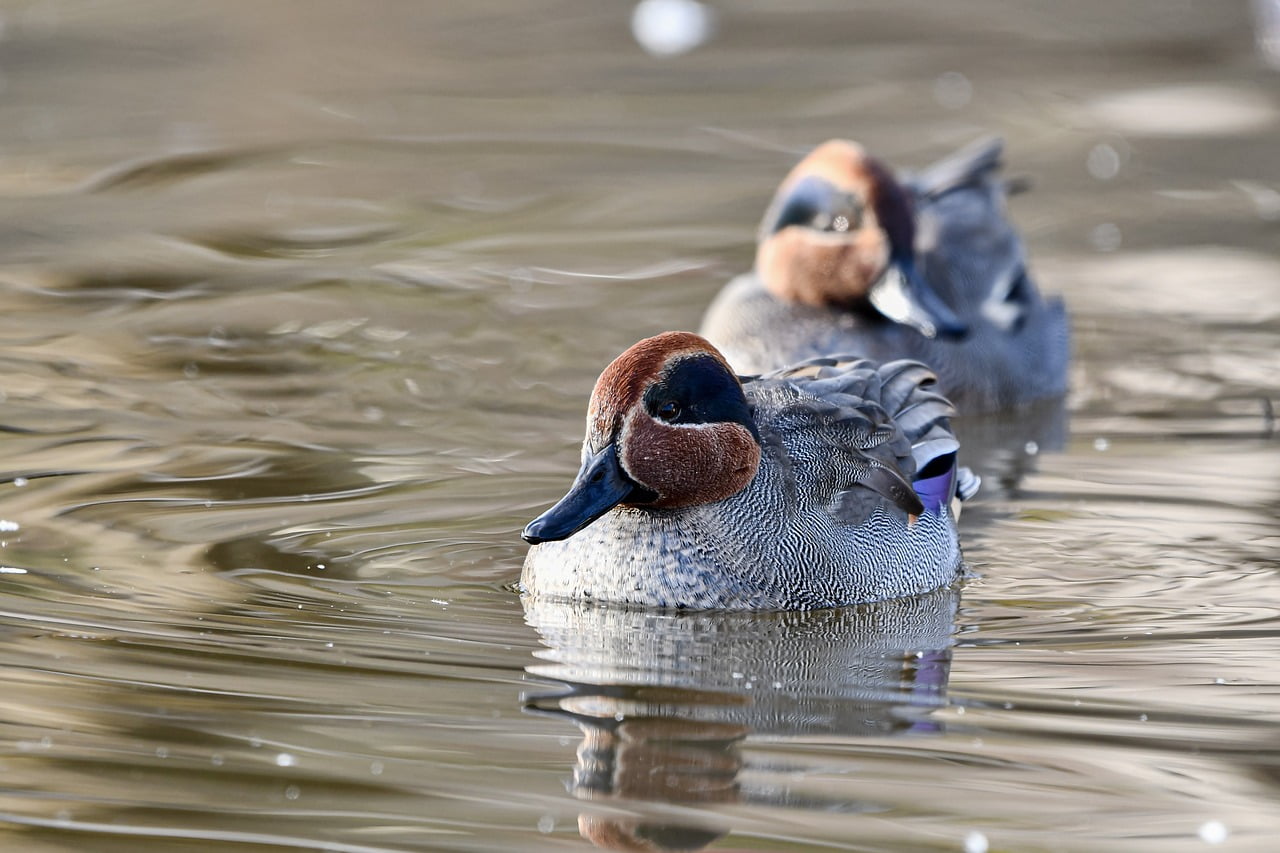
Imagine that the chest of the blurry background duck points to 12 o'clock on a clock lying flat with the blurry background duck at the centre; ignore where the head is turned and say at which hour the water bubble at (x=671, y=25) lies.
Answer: The water bubble is roughly at 4 o'clock from the blurry background duck.

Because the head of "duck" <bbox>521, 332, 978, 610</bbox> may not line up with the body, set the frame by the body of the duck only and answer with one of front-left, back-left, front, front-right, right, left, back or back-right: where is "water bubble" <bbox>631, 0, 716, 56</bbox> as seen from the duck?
back-right

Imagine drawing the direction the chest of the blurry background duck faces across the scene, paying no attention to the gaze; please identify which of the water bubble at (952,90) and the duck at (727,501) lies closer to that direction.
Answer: the duck

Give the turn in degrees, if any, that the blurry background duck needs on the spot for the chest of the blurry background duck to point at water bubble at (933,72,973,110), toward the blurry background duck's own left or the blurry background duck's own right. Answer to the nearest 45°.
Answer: approximately 135° to the blurry background duck's own right

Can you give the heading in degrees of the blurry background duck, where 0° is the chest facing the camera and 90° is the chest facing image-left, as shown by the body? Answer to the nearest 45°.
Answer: approximately 45°

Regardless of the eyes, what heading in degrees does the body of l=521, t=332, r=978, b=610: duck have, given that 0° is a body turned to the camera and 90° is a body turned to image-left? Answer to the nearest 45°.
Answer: approximately 45°

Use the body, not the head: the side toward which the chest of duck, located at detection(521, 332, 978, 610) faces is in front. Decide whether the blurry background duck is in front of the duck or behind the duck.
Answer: behind

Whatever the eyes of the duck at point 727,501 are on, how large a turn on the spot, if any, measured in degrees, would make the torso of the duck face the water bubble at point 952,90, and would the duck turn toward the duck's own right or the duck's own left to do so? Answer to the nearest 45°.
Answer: approximately 135° to the duck's own right
